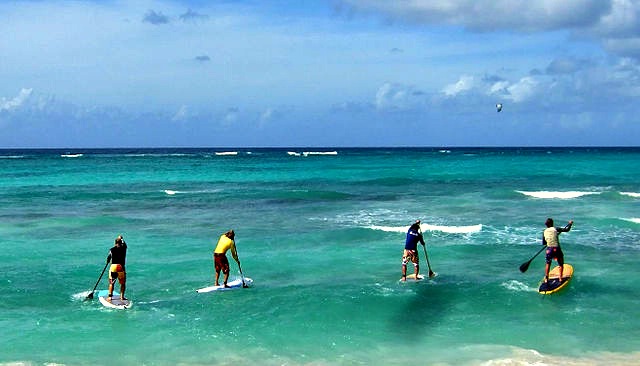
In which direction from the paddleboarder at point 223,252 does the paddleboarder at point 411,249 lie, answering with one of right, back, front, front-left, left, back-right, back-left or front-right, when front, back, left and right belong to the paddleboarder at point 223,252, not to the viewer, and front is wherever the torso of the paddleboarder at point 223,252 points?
front-right

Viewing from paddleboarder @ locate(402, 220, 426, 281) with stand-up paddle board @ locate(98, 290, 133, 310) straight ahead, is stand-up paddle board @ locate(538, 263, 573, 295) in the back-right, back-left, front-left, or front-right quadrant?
back-left

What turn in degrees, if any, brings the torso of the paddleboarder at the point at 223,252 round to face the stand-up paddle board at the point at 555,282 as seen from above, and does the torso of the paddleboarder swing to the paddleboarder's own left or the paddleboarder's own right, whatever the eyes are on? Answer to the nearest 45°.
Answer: approximately 45° to the paddleboarder's own right

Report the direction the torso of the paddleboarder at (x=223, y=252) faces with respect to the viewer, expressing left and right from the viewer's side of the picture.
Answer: facing away from the viewer and to the right of the viewer

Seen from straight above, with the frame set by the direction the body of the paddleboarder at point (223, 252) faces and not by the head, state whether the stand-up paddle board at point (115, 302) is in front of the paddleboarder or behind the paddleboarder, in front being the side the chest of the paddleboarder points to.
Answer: behind
